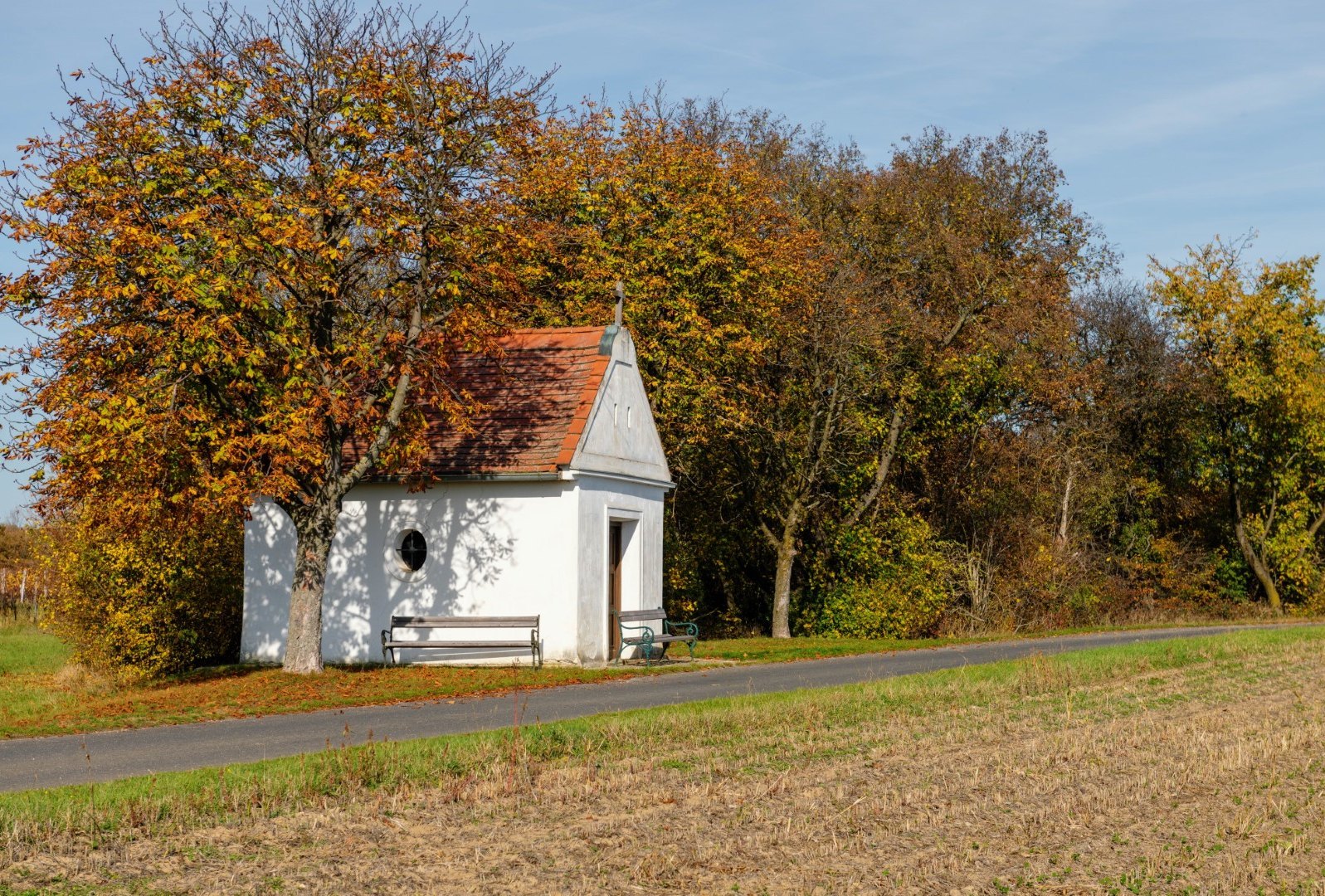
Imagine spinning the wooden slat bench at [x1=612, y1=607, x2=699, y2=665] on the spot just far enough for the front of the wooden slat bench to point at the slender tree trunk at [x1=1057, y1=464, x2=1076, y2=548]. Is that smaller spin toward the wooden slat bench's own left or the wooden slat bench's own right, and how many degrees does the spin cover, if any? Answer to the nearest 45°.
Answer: approximately 90° to the wooden slat bench's own left

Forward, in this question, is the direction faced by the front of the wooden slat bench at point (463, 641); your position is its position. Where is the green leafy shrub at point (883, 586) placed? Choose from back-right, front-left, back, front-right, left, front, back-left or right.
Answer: back-left

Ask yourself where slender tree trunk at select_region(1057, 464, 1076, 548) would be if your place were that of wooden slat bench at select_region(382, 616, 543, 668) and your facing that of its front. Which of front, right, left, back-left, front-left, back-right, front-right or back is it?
back-left

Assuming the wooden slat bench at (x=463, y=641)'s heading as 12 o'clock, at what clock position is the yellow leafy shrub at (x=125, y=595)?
The yellow leafy shrub is roughly at 3 o'clock from the wooden slat bench.

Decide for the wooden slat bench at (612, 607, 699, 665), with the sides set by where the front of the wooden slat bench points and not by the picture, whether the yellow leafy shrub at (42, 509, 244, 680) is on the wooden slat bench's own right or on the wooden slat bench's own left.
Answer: on the wooden slat bench's own right

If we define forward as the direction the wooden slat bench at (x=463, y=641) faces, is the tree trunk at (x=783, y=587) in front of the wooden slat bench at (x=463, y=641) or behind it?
behind

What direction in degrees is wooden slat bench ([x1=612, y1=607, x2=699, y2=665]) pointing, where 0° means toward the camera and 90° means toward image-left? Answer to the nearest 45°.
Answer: approximately 315°

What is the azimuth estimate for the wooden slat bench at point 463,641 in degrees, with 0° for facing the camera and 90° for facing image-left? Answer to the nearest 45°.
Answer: approximately 0°

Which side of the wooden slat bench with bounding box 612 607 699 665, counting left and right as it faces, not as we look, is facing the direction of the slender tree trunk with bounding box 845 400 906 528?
left
